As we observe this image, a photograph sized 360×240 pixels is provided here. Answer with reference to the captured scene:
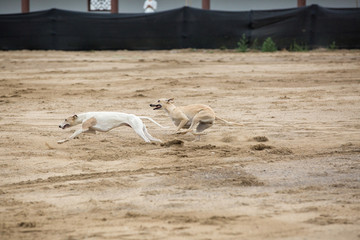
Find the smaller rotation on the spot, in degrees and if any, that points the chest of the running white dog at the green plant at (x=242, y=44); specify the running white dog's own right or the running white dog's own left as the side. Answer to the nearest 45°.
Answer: approximately 90° to the running white dog's own right

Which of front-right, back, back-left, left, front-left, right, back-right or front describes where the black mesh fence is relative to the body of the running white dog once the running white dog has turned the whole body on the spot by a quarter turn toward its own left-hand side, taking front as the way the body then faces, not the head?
back

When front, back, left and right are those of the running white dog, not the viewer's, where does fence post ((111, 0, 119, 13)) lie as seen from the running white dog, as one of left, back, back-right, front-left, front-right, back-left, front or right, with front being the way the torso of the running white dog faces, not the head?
right

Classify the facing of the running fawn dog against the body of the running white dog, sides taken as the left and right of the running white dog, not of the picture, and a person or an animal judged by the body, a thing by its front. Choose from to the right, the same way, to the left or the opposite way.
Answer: the same way

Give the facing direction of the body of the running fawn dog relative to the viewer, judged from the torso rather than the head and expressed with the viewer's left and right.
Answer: facing to the left of the viewer

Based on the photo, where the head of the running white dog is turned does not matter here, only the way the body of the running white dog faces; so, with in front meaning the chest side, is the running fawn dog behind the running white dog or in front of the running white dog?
behind

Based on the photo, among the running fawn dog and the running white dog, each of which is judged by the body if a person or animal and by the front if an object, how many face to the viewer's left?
2

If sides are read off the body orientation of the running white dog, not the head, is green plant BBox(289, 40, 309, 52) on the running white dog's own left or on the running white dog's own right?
on the running white dog's own right

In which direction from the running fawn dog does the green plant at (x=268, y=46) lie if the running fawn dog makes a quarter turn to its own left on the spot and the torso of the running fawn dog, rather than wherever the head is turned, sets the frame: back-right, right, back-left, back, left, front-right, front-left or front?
back

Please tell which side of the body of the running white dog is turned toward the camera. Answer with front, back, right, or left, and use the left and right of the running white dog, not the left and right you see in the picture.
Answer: left

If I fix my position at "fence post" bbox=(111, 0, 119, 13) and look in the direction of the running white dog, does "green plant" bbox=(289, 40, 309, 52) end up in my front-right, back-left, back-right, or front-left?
front-left

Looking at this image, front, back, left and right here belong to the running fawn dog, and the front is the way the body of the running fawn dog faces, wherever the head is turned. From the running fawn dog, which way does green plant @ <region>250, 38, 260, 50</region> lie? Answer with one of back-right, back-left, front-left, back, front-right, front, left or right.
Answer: right
